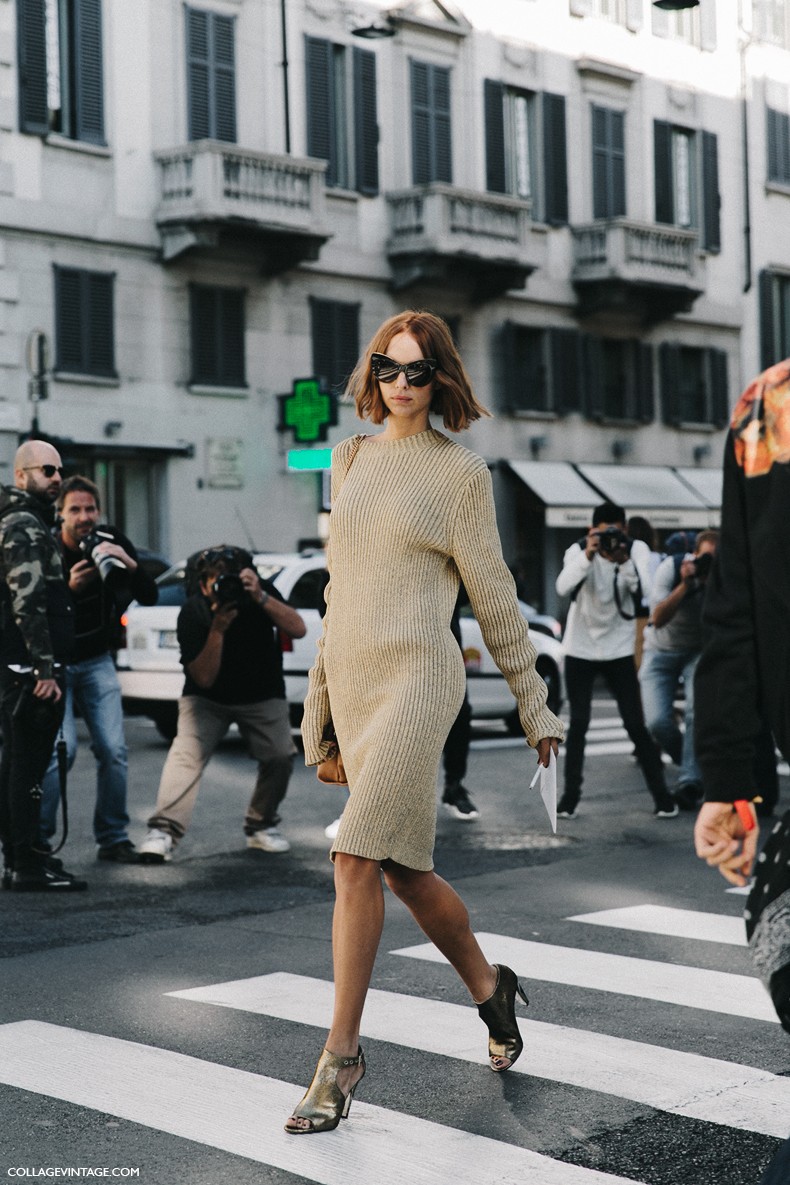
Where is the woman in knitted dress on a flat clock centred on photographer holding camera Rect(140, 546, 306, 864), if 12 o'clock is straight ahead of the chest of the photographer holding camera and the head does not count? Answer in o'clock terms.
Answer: The woman in knitted dress is roughly at 12 o'clock from the photographer holding camera.

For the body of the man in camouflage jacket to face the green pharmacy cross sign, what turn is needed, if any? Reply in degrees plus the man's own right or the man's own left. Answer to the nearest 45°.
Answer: approximately 90° to the man's own left

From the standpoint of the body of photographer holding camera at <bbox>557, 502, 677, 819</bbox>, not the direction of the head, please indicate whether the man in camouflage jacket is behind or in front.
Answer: in front

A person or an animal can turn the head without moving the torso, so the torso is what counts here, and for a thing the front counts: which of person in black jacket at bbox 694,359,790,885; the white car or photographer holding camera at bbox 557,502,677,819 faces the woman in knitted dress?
the photographer holding camera

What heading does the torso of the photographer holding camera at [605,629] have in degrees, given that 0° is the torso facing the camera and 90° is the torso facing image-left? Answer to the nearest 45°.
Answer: approximately 0°

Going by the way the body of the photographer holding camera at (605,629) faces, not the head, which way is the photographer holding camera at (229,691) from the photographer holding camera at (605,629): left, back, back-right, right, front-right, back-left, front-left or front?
front-right

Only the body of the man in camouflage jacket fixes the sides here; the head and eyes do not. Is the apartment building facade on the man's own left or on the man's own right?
on the man's own left

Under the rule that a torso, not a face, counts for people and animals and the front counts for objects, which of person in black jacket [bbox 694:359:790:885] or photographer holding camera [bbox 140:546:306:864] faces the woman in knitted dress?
the photographer holding camera

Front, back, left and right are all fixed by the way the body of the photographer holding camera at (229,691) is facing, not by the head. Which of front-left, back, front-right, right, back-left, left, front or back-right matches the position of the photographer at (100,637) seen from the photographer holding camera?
right
